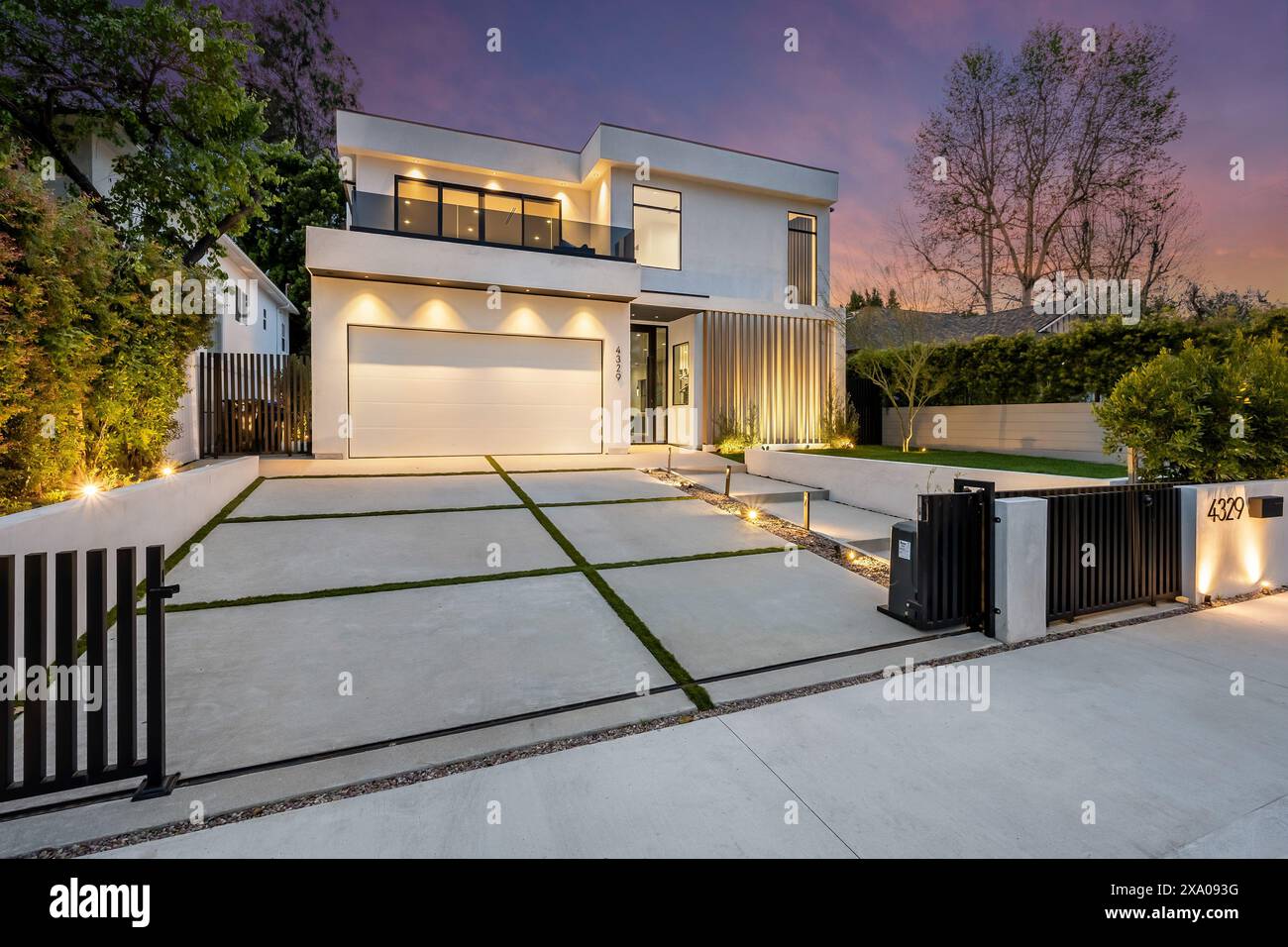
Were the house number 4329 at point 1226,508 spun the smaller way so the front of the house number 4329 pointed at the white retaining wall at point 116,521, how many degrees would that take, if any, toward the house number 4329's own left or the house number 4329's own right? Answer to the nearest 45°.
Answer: approximately 45° to the house number 4329's own right

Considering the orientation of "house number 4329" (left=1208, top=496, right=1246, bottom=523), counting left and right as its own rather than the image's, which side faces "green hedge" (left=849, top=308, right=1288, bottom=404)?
back

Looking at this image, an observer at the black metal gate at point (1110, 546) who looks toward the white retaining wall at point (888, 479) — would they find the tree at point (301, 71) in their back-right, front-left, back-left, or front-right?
front-left

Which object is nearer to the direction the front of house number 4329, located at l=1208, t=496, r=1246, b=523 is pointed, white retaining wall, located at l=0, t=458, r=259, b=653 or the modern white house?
the white retaining wall

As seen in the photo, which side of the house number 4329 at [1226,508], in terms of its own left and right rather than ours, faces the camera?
front

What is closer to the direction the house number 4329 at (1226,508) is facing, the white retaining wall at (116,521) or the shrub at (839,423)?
the white retaining wall

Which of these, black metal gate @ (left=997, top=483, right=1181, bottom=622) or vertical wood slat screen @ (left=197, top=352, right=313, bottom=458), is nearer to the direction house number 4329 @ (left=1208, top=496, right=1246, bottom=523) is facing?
the black metal gate

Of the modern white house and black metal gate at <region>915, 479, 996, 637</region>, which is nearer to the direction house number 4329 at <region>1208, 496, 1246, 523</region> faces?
the black metal gate

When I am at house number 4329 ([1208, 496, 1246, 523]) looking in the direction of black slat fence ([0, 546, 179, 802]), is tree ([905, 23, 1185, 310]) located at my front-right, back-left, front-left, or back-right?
back-right
